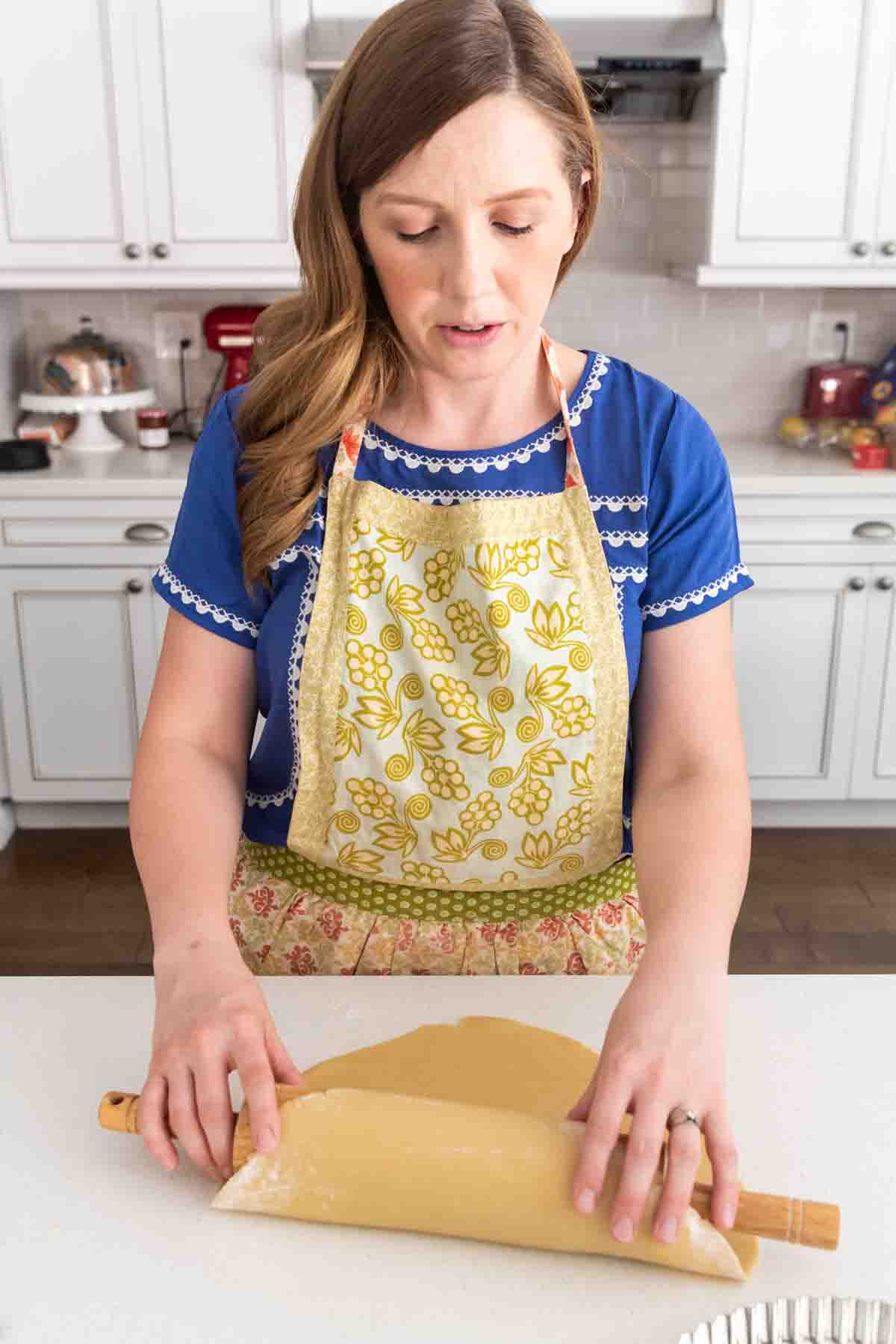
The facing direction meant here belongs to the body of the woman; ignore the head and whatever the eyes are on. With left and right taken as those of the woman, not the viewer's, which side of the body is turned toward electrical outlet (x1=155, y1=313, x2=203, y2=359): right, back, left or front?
back

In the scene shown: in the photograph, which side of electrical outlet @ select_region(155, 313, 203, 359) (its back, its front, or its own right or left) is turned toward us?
front

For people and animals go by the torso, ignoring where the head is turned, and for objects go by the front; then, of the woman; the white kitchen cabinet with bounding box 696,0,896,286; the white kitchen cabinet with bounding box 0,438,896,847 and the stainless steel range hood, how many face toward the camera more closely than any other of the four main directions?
4

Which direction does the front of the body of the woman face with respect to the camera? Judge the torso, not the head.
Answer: toward the camera

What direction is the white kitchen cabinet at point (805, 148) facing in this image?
toward the camera

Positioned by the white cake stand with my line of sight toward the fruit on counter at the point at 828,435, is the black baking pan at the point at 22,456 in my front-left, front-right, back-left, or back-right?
back-right

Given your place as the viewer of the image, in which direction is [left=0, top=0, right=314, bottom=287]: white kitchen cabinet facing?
facing the viewer

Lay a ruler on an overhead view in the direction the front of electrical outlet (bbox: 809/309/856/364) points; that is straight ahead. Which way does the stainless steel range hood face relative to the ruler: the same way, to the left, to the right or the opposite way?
the same way

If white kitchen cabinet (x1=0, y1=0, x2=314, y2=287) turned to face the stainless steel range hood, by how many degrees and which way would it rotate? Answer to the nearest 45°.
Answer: approximately 90° to its left

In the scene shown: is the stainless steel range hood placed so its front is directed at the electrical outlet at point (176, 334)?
no

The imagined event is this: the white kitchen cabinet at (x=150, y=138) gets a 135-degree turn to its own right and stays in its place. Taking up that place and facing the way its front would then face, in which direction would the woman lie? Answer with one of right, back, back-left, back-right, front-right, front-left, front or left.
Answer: back-left

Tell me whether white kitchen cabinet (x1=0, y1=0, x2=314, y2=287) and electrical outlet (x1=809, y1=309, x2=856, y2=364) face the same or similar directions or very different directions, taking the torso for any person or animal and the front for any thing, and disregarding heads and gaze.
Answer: same or similar directions

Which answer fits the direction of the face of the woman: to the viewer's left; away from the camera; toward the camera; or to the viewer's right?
toward the camera

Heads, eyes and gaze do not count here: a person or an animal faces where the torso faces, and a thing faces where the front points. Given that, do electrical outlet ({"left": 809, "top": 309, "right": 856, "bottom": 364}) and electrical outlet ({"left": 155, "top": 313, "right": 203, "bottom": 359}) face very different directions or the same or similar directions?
same or similar directions

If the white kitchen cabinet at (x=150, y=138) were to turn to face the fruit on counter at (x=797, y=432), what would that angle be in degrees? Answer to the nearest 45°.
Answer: approximately 90° to its left

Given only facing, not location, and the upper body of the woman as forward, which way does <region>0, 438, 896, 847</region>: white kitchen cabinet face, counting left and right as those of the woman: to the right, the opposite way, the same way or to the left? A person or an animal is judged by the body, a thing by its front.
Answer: the same way
